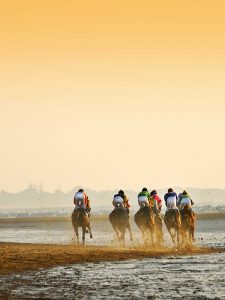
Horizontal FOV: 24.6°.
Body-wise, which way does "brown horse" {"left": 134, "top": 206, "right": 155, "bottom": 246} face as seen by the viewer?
away from the camera

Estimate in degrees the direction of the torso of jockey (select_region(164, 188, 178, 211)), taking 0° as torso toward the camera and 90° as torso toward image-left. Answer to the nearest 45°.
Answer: approximately 180°

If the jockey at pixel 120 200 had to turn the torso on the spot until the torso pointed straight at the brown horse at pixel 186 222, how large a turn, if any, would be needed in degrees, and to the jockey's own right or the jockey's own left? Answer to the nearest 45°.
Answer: approximately 135° to the jockey's own right

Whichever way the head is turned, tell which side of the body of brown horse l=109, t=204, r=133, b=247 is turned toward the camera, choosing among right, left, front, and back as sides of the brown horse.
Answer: back

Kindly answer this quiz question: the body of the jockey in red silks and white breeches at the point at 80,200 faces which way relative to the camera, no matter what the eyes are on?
away from the camera

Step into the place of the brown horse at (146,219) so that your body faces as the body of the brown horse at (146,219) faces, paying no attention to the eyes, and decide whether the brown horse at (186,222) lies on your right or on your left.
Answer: on your right

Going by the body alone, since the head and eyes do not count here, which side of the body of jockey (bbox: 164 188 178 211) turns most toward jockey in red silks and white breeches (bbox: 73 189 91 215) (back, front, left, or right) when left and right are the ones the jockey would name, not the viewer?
left

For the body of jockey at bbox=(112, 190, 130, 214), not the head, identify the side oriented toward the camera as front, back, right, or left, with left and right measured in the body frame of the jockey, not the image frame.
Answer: back

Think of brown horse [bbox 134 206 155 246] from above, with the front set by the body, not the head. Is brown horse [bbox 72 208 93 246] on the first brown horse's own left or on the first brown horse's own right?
on the first brown horse's own left
